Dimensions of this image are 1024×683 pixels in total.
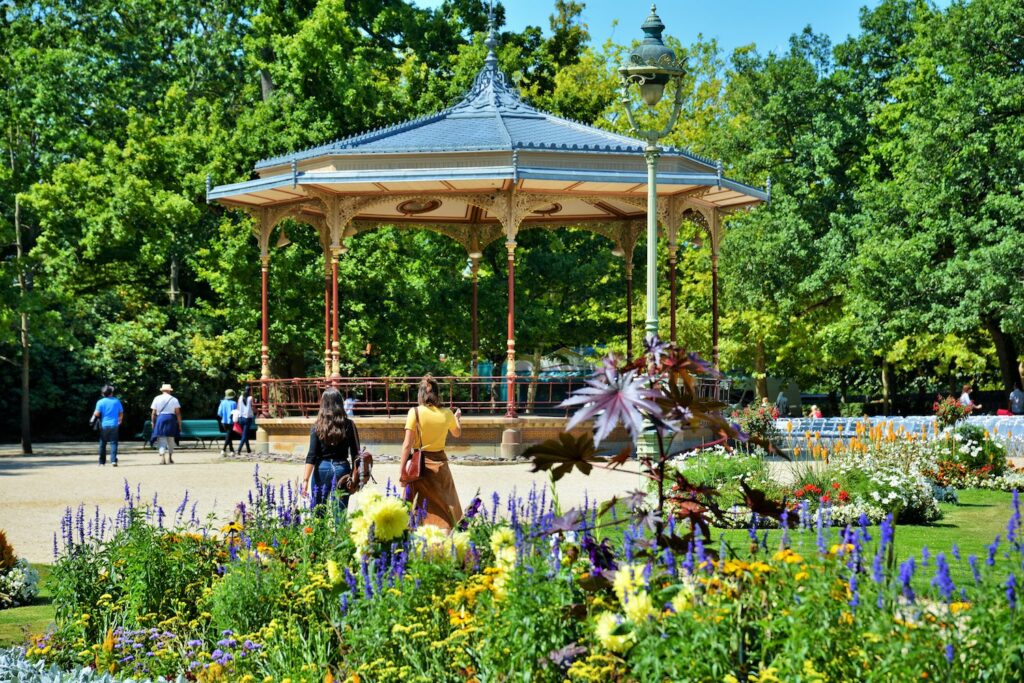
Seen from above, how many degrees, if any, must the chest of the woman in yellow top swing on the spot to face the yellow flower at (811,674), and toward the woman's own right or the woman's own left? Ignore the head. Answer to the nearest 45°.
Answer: approximately 180°

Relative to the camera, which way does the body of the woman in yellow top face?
away from the camera

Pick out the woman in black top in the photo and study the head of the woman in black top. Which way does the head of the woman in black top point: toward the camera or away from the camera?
away from the camera

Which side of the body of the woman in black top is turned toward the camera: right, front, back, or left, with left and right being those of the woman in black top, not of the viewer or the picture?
back

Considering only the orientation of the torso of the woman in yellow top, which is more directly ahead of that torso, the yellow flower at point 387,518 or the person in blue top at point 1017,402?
the person in blue top
